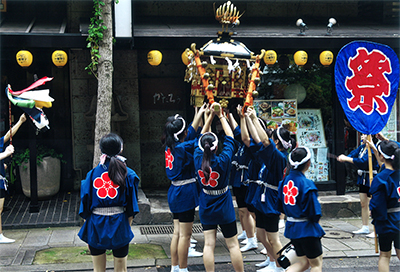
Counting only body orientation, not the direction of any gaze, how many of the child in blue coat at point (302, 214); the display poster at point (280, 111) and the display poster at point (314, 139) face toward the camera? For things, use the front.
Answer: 2

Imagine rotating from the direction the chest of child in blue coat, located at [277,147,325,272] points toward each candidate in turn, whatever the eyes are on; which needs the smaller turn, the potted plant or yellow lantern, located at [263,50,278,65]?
the yellow lantern

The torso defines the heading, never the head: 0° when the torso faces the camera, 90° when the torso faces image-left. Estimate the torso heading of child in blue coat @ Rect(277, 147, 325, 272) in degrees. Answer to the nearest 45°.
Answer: approximately 225°

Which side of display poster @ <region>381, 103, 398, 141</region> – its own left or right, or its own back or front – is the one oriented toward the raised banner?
front

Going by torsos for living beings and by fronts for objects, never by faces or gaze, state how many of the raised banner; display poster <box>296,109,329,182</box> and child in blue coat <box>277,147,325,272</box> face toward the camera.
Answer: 2

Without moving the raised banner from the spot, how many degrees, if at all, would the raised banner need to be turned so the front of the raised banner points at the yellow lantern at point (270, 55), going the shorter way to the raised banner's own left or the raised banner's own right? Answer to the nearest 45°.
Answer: approximately 135° to the raised banner's own right
